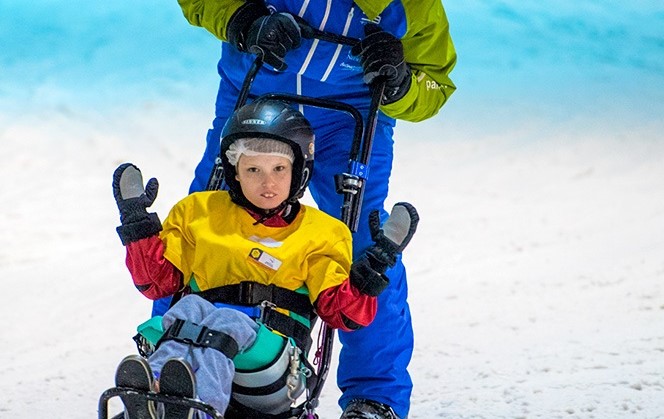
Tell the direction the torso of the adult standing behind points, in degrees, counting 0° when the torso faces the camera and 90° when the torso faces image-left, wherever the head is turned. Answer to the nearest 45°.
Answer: approximately 0°

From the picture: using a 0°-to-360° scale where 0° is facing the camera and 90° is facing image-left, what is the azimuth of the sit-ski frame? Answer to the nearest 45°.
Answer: approximately 45°
